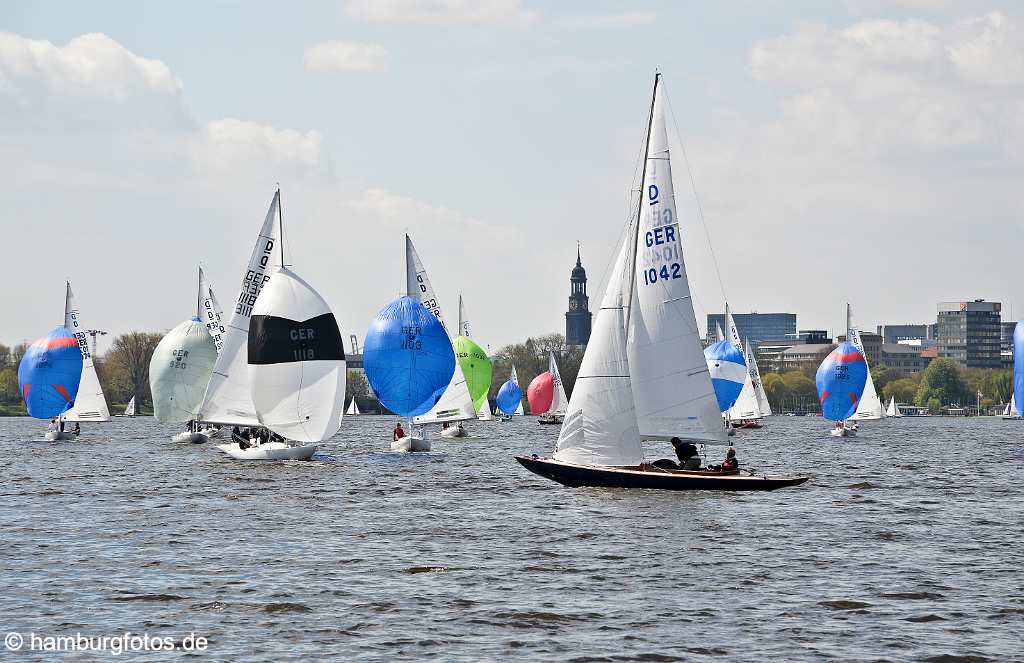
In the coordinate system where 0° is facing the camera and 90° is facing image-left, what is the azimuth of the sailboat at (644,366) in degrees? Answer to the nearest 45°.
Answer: approximately 90°
